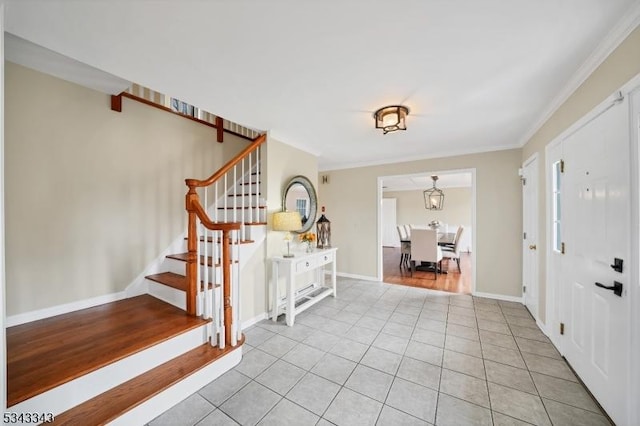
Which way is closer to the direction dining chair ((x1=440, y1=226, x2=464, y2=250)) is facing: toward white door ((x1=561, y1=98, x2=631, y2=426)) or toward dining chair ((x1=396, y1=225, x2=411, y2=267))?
the dining chair

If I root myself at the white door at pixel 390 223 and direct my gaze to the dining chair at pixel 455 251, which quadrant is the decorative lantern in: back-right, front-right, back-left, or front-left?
front-right

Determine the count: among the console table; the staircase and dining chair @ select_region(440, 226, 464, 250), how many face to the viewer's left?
1

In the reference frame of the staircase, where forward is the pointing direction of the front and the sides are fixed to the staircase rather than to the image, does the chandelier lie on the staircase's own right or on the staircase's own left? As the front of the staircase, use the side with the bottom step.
on the staircase's own left

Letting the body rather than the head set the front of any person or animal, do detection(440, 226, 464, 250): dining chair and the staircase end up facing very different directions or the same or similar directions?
very different directions

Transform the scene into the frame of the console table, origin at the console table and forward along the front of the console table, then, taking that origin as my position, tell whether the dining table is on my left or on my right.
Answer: on my left

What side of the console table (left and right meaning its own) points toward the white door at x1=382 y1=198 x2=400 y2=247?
left

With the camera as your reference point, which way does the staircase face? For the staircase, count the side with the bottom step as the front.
facing the viewer and to the right of the viewer

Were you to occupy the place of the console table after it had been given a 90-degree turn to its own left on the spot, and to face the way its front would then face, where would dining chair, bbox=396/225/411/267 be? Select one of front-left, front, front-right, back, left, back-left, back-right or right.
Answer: front
